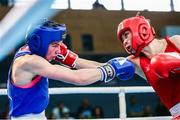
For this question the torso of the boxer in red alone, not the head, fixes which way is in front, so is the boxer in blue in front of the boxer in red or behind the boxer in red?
in front

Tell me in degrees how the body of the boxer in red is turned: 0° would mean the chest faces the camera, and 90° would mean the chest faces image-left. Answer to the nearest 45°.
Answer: approximately 45°

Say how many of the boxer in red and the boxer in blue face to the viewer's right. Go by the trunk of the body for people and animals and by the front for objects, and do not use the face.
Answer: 1

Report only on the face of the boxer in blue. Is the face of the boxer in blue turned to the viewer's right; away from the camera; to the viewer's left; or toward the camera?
to the viewer's right

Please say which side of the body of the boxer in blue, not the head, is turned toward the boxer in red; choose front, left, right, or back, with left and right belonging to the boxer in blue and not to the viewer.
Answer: front

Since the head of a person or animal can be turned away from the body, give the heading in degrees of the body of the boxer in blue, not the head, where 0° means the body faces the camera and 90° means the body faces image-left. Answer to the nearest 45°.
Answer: approximately 270°
